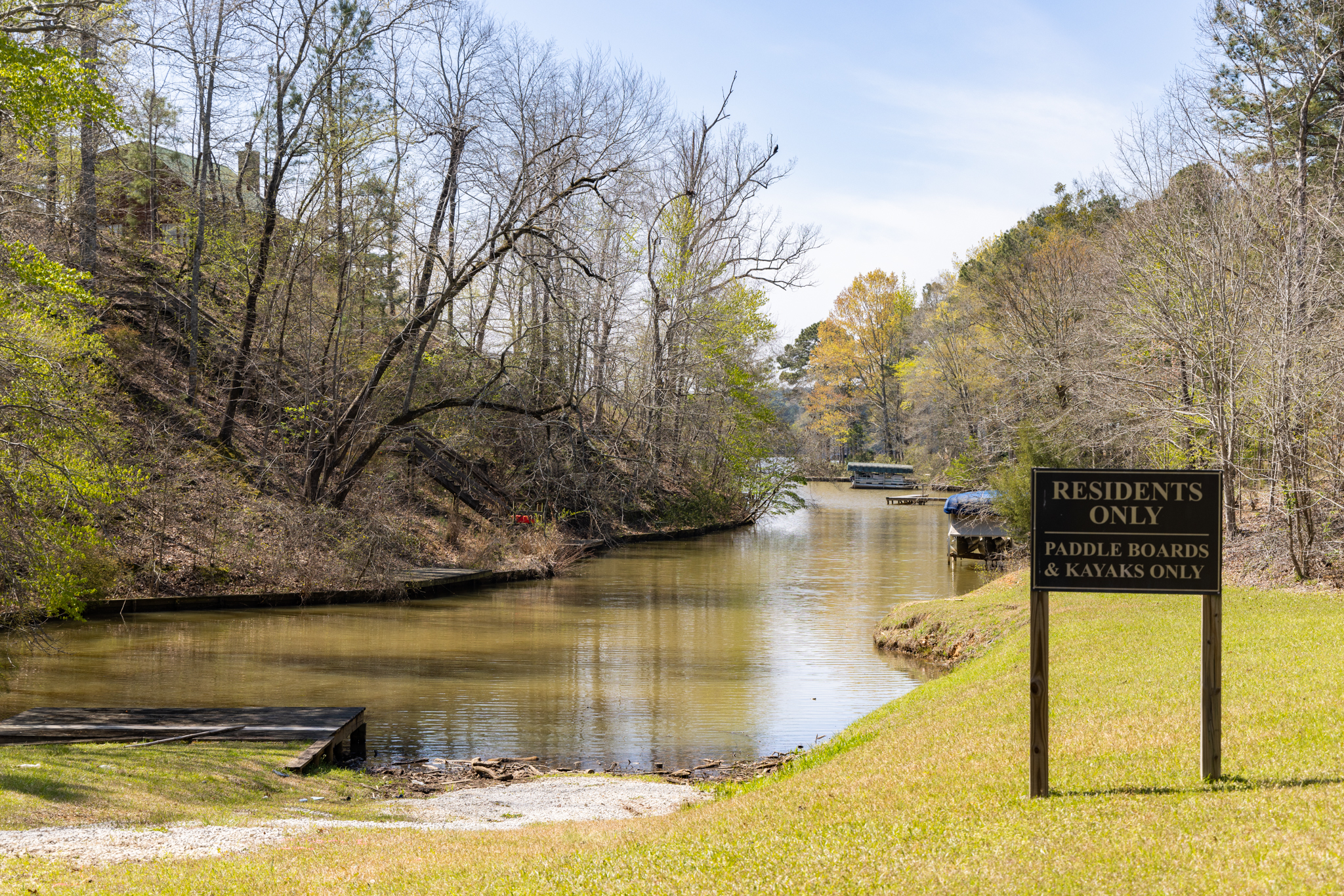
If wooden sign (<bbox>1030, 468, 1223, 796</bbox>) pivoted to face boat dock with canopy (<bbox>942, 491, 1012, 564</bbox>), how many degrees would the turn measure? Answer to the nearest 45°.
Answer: approximately 180°

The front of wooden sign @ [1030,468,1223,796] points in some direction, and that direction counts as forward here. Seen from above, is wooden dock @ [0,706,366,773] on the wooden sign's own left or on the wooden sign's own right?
on the wooden sign's own right

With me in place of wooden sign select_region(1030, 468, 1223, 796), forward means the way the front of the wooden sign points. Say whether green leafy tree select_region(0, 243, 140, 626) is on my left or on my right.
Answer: on my right

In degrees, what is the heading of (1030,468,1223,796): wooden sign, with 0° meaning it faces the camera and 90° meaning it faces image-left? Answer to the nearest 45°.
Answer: approximately 0°
